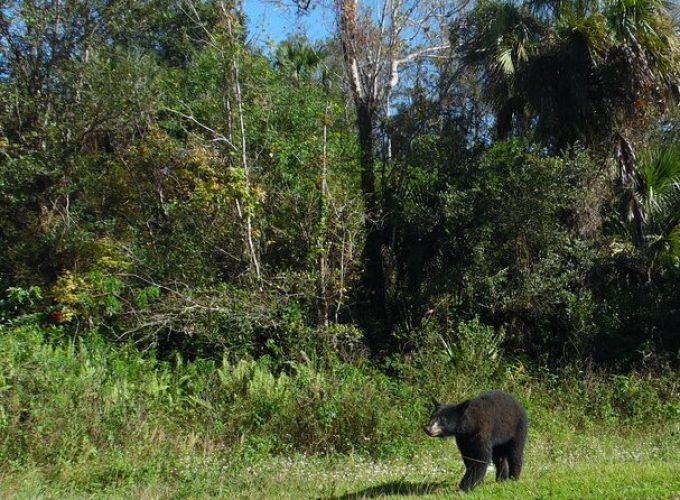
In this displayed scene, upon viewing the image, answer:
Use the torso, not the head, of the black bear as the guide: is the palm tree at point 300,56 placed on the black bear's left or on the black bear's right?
on the black bear's right

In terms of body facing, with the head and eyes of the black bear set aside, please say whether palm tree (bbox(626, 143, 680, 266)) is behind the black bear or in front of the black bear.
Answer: behind
